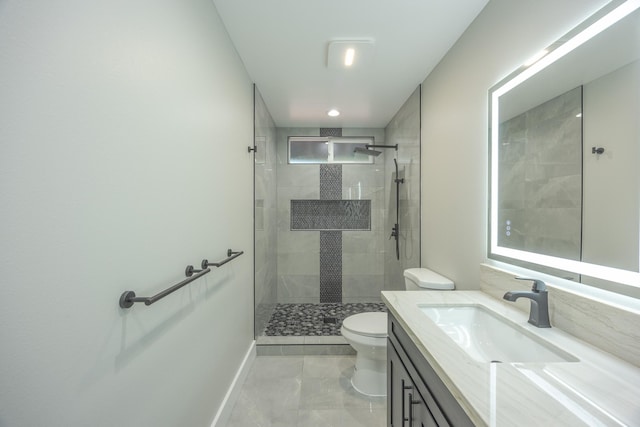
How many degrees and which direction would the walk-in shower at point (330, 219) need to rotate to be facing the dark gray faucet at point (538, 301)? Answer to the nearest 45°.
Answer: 0° — it already faces it

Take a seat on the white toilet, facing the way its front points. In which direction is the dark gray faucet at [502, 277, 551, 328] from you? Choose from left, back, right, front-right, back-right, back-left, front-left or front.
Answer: back-left

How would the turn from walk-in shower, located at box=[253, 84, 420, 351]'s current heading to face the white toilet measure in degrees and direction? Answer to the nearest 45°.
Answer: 0° — it already faces it

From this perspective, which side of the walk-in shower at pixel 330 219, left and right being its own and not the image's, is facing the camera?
front

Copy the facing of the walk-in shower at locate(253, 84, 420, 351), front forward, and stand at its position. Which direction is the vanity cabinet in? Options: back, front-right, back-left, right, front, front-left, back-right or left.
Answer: front

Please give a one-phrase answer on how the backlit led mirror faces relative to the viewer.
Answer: facing the viewer and to the left of the viewer

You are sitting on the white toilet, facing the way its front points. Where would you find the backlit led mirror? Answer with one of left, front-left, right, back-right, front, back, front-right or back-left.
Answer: back-left

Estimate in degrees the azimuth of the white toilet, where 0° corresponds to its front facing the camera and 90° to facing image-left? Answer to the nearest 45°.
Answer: approximately 90°

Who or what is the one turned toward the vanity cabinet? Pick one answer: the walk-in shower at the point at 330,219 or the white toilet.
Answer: the walk-in shower

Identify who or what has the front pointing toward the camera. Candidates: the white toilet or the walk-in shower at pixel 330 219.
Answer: the walk-in shower

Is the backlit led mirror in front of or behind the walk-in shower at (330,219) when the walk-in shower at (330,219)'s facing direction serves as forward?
in front
